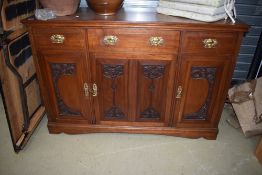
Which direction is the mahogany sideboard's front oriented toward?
toward the camera
